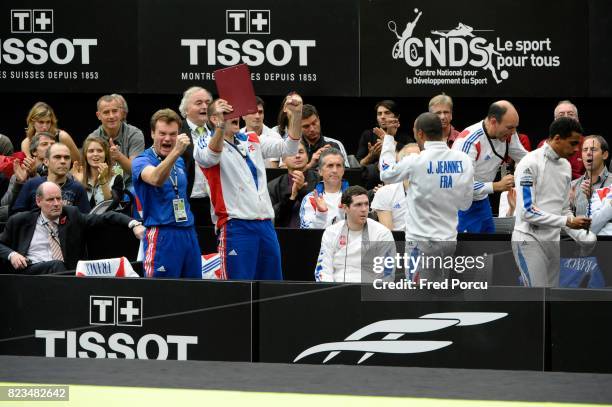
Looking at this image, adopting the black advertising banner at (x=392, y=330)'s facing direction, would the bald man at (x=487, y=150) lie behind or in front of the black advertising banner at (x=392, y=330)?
behind

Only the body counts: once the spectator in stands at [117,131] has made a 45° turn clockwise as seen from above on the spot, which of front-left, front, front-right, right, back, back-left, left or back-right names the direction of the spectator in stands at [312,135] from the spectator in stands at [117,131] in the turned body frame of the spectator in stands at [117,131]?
back-left

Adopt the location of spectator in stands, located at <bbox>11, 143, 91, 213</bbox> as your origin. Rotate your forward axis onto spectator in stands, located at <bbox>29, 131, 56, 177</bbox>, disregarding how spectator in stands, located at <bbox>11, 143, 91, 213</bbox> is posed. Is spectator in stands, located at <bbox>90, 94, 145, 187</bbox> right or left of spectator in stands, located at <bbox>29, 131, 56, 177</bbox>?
right
